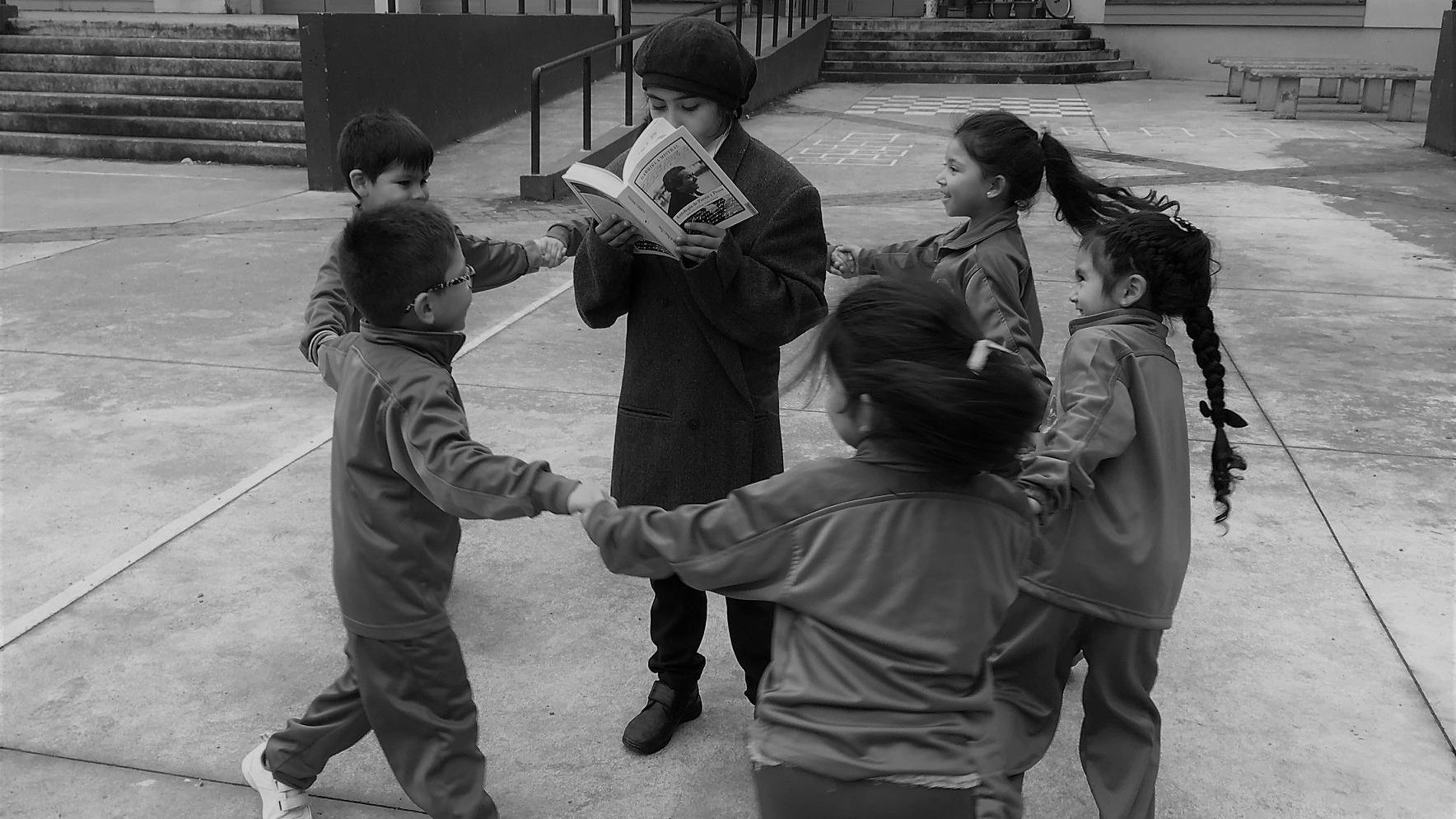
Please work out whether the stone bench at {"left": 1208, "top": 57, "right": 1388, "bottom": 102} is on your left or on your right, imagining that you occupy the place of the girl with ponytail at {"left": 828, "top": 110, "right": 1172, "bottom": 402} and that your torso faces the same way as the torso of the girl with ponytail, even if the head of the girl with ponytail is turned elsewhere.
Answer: on your right

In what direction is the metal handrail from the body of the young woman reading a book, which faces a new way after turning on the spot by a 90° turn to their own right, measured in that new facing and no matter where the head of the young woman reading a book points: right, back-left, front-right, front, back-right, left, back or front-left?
front-right

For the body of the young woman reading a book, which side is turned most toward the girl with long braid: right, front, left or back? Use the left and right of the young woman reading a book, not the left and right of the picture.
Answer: left

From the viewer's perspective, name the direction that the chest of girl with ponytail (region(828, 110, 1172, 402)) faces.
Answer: to the viewer's left

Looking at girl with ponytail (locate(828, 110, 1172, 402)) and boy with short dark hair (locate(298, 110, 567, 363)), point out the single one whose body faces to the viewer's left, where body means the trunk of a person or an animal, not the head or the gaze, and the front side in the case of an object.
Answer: the girl with ponytail

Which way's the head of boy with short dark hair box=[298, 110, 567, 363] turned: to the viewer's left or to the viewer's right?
to the viewer's right

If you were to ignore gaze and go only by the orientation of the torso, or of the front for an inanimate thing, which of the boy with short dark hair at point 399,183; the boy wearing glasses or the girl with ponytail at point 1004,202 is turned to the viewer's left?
the girl with ponytail

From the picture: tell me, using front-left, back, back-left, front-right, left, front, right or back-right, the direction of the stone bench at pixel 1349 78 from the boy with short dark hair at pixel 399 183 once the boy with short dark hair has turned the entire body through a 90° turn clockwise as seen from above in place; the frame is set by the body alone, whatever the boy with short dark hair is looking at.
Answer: back

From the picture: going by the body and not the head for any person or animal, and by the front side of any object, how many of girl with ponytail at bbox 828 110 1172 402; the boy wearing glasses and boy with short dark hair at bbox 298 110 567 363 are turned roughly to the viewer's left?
1

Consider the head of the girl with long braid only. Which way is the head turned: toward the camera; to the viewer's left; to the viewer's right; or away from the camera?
to the viewer's left

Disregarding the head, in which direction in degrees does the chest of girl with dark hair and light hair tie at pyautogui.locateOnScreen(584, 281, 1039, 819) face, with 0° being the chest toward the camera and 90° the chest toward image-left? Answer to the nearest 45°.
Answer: approximately 135°

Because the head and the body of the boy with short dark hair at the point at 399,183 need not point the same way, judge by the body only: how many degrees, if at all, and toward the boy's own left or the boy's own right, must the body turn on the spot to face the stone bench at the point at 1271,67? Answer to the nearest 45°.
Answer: approximately 90° to the boy's own left

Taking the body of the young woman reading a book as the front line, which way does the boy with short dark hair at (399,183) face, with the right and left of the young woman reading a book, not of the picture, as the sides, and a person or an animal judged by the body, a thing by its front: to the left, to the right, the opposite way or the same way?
to the left

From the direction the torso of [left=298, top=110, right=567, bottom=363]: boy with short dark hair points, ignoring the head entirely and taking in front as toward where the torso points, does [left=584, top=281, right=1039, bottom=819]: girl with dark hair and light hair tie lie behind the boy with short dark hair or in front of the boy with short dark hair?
in front
